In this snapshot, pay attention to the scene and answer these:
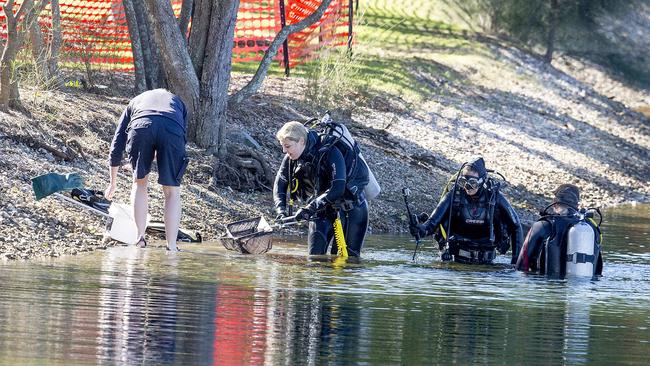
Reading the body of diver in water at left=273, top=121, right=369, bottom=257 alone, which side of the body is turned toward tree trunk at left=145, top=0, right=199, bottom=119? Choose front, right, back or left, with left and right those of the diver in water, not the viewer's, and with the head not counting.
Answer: right

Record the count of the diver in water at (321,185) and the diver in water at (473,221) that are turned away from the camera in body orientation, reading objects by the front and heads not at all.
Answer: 0

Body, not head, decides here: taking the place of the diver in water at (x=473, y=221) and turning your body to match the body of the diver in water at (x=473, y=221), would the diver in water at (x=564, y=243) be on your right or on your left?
on your left

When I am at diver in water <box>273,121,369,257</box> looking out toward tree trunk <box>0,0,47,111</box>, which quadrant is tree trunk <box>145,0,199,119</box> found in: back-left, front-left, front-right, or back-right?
front-right

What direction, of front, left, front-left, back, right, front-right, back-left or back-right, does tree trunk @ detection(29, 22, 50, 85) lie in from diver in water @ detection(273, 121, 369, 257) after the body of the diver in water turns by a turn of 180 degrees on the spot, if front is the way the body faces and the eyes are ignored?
left

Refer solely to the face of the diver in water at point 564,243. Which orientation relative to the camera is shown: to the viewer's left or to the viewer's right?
to the viewer's left

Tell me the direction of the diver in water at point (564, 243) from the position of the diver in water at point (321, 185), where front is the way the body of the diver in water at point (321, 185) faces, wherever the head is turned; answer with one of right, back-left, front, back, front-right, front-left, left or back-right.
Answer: back-left

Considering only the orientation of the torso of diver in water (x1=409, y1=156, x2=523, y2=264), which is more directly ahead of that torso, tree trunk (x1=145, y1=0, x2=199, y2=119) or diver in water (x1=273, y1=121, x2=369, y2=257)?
the diver in water

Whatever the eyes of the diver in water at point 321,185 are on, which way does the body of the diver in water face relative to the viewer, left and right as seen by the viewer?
facing the viewer and to the left of the viewer

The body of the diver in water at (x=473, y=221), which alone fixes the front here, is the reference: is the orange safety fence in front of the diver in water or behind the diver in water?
behind

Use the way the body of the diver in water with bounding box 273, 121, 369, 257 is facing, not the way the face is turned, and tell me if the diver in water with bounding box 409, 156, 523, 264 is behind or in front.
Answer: behind

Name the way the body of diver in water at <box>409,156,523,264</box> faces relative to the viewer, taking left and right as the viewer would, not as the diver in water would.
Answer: facing the viewer
